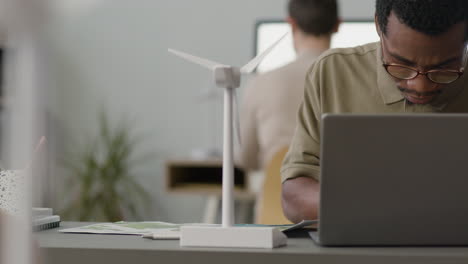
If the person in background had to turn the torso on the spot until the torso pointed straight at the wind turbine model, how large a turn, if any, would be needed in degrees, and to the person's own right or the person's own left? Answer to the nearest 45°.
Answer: approximately 180°

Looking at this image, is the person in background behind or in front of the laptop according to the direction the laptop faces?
in front

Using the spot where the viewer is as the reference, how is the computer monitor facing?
facing the viewer

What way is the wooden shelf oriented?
toward the camera

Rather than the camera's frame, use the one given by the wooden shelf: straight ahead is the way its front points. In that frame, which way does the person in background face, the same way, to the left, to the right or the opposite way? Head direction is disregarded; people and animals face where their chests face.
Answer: the opposite way

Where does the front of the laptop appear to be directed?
away from the camera

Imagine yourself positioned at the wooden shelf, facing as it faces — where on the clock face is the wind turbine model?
The wind turbine model is roughly at 12 o'clock from the wooden shelf.

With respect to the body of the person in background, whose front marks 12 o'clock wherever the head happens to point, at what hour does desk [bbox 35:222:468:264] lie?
The desk is roughly at 6 o'clock from the person in background.

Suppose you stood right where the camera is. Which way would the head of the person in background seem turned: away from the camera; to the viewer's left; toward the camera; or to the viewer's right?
away from the camera

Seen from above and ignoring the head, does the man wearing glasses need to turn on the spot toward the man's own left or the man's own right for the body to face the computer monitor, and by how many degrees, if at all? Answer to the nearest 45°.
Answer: approximately 180°

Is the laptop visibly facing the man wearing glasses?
yes

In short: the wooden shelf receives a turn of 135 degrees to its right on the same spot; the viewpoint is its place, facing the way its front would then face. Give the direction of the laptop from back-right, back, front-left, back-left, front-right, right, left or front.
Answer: back-left

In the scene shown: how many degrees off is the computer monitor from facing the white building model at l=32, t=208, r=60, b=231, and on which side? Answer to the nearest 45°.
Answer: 0° — it already faces it
